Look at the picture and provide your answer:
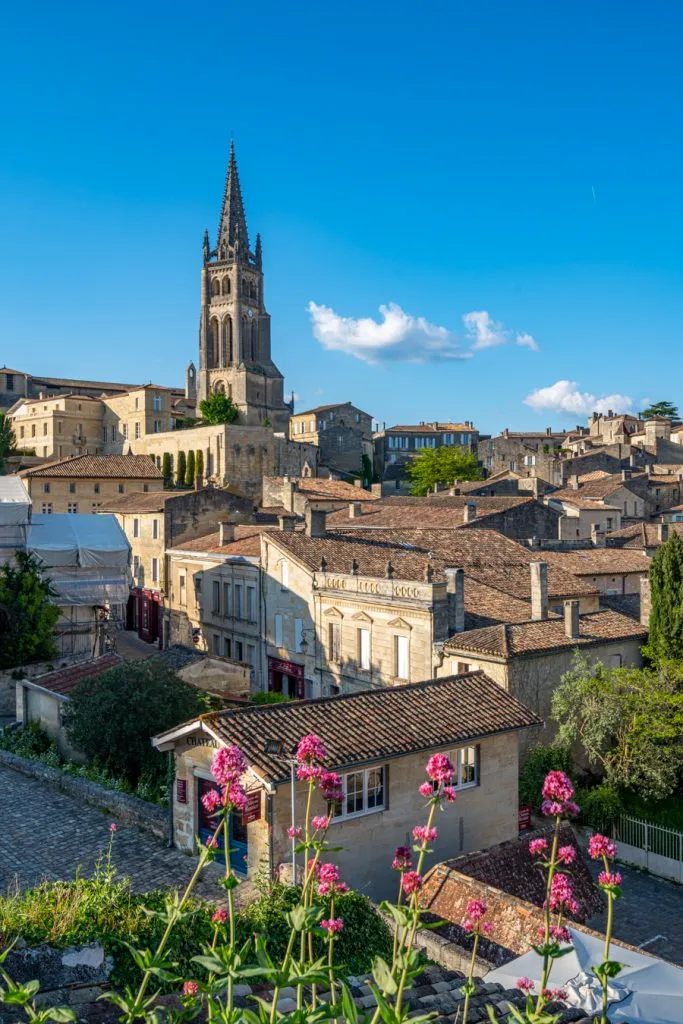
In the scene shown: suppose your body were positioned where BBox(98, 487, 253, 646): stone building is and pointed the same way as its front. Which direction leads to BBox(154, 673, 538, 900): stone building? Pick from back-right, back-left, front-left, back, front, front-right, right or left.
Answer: front-left

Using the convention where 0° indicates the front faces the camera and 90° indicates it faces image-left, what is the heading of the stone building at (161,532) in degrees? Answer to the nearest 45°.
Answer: approximately 45°

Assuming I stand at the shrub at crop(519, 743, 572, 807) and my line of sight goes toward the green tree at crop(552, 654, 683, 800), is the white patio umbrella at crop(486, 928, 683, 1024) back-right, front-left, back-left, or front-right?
back-right

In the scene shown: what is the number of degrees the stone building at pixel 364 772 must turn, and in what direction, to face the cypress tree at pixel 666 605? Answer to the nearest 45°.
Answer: approximately 180°

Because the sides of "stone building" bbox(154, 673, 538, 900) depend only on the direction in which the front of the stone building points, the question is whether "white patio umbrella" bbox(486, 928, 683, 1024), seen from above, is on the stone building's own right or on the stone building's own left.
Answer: on the stone building's own left

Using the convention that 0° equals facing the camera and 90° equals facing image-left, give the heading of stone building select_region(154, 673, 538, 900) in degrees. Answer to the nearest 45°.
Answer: approximately 45°

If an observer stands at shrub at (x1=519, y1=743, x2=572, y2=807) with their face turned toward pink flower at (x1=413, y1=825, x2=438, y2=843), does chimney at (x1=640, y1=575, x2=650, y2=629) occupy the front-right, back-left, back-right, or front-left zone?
back-left

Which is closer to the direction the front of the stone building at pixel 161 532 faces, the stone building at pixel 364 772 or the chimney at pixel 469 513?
the stone building

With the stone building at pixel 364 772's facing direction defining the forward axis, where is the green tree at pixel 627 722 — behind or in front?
behind

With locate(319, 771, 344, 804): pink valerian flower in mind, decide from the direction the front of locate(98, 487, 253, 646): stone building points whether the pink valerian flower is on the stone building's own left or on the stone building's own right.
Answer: on the stone building's own left

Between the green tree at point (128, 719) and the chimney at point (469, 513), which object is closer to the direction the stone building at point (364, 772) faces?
the green tree

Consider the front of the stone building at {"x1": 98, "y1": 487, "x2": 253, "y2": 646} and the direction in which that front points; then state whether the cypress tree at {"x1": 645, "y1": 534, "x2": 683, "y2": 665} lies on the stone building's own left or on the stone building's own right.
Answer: on the stone building's own left

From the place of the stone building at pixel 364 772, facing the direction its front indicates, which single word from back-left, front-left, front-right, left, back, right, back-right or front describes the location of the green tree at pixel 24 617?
right

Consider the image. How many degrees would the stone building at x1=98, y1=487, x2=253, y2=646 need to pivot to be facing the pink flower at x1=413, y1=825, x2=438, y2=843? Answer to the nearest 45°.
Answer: approximately 45° to its left

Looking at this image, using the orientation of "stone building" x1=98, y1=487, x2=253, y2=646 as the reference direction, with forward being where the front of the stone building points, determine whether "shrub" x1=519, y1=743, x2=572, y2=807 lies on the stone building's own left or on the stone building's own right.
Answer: on the stone building's own left

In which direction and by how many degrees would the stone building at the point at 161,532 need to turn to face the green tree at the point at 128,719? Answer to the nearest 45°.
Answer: approximately 45° to its left
